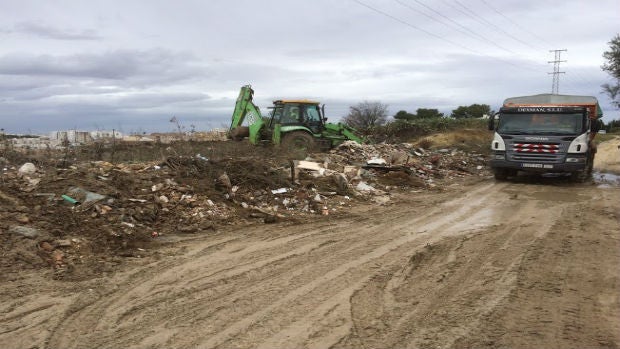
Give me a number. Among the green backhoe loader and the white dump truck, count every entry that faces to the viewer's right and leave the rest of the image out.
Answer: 1

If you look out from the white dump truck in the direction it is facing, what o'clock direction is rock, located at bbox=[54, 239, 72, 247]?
The rock is roughly at 1 o'clock from the white dump truck.

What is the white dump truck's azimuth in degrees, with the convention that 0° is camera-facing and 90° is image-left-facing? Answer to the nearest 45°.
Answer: approximately 0°

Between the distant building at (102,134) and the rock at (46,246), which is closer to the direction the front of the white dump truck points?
the rock

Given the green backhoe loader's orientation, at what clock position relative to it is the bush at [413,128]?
The bush is roughly at 10 o'clock from the green backhoe loader.

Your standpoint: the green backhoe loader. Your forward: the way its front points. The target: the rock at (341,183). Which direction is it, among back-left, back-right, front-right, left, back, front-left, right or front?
right

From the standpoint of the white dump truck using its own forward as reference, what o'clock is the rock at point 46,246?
The rock is roughly at 1 o'clock from the white dump truck.

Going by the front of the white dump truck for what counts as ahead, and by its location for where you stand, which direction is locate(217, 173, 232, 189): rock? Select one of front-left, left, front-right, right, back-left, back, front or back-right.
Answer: front-right

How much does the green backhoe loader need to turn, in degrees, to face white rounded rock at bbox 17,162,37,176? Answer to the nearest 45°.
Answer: approximately 135° to its right

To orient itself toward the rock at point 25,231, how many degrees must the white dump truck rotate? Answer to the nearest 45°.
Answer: approximately 45° to its right

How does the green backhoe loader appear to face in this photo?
to the viewer's right

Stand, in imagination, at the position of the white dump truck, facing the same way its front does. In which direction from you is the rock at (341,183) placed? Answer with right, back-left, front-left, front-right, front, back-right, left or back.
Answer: front-right
